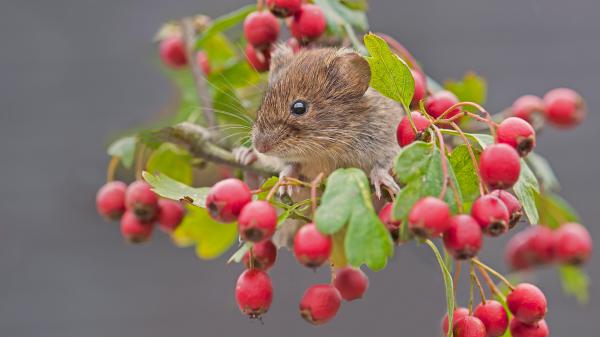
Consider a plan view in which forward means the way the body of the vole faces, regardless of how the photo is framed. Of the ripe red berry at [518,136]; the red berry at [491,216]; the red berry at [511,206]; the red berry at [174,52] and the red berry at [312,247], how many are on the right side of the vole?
1

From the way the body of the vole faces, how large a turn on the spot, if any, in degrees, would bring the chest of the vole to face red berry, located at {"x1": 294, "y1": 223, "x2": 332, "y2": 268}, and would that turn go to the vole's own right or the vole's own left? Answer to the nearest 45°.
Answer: approximately 45° to the vole's own left

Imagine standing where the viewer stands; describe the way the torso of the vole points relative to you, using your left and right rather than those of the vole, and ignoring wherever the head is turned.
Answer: facing the viewer and to the left of the viewer

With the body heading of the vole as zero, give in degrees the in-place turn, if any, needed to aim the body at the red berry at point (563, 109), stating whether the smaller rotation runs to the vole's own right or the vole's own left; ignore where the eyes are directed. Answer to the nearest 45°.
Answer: approximately 180°

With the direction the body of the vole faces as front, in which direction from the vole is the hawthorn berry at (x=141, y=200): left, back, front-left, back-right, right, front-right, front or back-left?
front-right

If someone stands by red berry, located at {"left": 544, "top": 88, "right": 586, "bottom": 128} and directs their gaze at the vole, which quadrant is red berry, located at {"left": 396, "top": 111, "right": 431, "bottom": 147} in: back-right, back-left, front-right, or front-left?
front-left

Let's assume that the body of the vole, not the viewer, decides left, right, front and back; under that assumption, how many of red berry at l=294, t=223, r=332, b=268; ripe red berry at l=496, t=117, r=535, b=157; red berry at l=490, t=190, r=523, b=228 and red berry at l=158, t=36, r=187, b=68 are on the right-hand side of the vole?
1

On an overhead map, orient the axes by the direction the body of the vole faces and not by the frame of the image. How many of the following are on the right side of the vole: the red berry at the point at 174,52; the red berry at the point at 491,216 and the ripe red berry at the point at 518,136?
1
